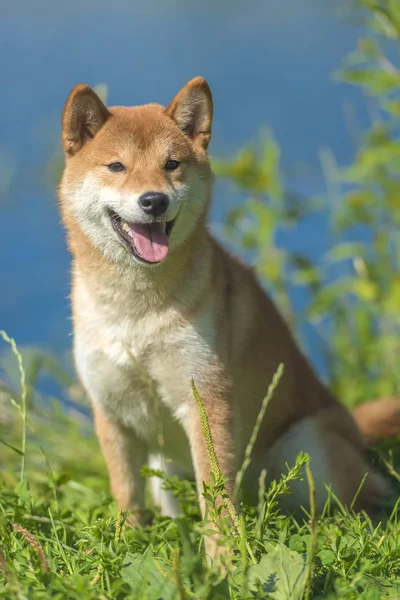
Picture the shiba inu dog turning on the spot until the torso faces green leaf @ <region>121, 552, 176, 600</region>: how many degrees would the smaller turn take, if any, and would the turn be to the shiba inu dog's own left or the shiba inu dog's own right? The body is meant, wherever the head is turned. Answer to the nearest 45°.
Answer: approximately 45° to the shiba inu dog's own left

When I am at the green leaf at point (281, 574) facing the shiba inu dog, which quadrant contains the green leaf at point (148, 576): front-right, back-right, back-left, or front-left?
front-left

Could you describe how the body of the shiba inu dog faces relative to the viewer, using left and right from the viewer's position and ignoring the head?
facing the viewer and to the left of the viewer

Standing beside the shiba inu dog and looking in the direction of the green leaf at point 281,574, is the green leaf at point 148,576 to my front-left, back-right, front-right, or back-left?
front-right

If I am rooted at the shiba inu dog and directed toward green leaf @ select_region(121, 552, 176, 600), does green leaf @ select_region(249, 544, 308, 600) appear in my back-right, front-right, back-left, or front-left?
front-left

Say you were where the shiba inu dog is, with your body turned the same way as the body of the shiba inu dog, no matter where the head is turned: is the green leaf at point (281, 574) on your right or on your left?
on your left
